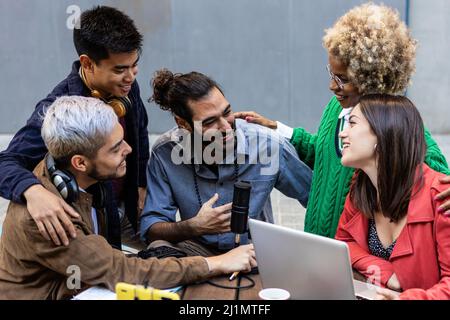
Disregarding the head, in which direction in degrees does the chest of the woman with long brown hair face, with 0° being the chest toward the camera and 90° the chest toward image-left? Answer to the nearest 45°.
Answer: approximately 45°

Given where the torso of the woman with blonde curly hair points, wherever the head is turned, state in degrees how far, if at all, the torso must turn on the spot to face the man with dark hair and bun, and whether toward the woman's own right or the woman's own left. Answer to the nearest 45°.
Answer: approximately 45° to the woman's own right

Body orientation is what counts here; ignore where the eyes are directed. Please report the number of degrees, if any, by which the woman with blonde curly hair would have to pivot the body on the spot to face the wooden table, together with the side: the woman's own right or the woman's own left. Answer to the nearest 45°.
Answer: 0° — they already face it

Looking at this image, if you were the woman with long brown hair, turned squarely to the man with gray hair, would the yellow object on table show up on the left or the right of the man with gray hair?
left

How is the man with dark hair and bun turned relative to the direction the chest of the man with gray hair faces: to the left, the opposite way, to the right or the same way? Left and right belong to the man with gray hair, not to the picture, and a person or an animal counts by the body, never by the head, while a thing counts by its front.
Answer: to the right

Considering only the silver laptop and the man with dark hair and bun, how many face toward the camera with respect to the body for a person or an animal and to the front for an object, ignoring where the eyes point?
1

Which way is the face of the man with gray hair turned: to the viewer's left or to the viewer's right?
to the viewer's right

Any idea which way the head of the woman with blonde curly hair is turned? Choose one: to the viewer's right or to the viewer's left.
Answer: to the viewer's left

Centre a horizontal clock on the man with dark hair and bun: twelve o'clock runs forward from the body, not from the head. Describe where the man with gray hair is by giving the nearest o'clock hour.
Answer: The man with gray hair is roughly at 1 o'clock from the man with dark hair and bun.

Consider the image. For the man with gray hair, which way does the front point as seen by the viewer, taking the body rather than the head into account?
to the viewer's right
